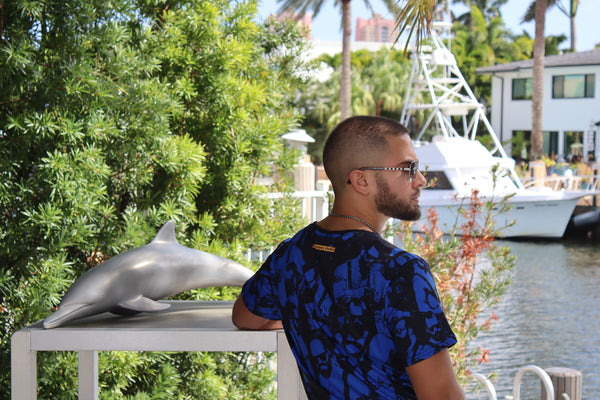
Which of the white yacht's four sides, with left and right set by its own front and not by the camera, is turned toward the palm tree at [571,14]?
left

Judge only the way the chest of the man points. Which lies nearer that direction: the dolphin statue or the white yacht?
the white yacht

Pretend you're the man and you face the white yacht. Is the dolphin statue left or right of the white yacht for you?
left

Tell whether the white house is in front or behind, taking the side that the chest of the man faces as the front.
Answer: in front

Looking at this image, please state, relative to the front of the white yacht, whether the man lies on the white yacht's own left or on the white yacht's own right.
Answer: on the white yacht's own right

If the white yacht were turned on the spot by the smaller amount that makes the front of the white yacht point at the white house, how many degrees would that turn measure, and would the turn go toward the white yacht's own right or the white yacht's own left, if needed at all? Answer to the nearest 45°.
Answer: approximately 90° to the white yacht's own left

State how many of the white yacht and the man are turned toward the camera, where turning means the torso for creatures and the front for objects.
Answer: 0

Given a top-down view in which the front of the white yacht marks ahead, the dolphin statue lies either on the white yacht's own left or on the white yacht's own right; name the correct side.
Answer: on the white yacht's own right

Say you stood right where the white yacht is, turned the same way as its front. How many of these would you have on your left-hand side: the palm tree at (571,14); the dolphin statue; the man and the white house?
2

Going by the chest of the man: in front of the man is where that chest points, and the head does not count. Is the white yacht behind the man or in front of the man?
in front

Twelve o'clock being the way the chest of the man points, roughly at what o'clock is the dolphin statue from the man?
The dolphin statue is roughly at 9 o'clock from the man.

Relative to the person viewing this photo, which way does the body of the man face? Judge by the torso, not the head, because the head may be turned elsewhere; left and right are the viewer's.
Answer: facing away from the viewer and to the right of the viewer

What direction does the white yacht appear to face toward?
to the viewer's right

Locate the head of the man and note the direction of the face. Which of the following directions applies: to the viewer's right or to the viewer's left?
to the viewer's right
